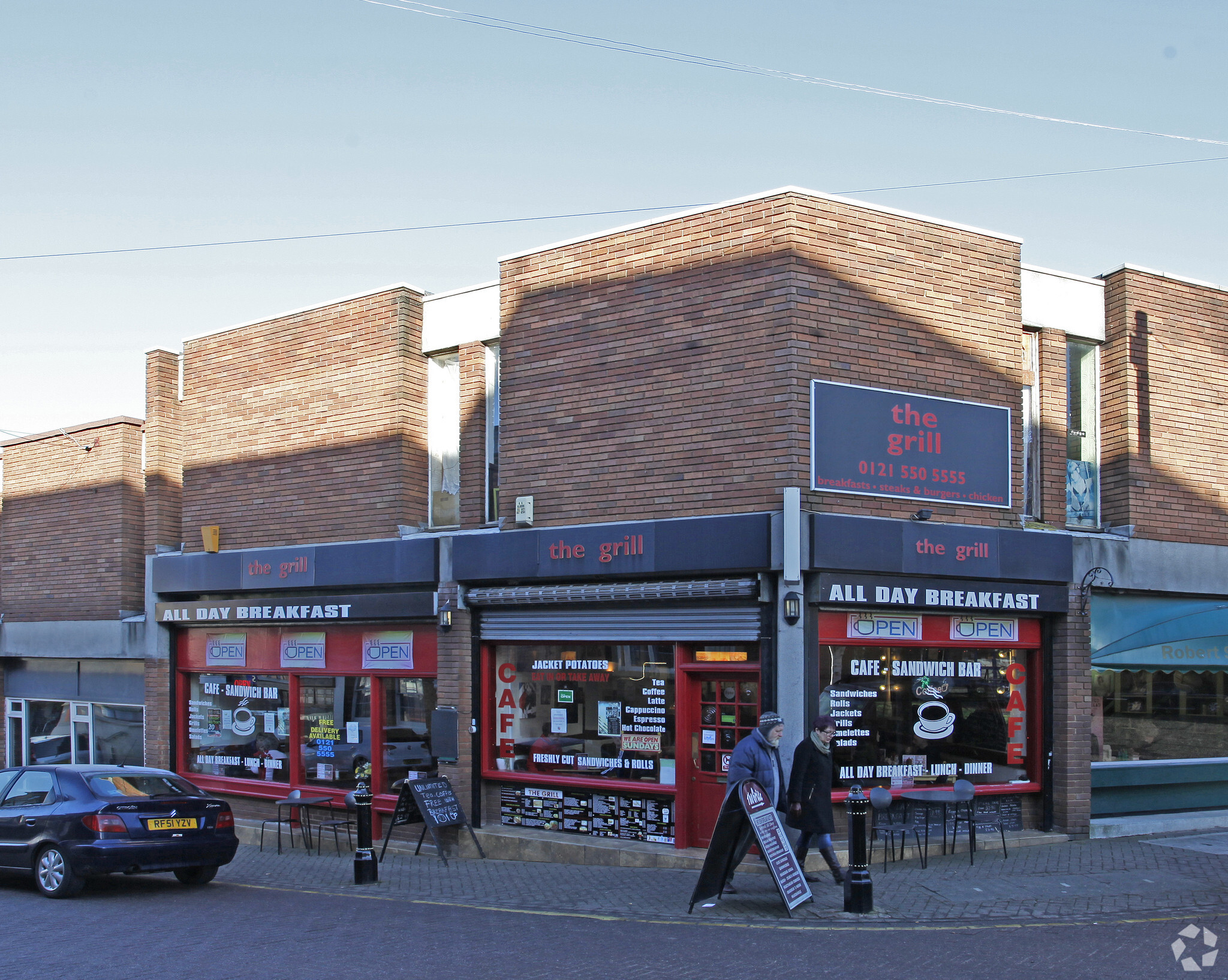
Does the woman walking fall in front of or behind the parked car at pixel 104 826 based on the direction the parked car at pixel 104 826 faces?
behind

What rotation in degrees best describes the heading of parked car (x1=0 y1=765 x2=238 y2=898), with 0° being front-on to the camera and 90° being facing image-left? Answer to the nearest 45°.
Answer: approximately 135°
